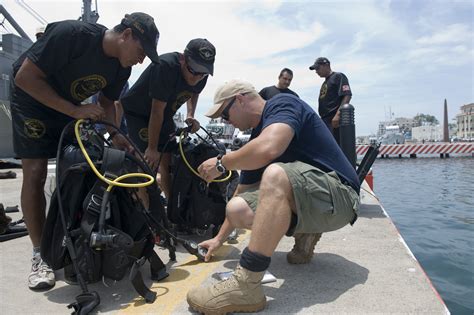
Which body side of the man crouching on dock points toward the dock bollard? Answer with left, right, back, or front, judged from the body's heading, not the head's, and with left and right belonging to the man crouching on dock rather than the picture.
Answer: right

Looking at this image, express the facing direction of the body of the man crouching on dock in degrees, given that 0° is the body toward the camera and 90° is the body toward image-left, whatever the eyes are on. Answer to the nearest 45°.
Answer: approximately 90°

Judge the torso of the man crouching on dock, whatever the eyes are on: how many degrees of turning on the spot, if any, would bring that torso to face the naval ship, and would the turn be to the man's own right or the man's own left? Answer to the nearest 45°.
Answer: approximately 45° to the man's own right

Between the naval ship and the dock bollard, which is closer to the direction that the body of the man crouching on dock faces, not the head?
the naval ship
